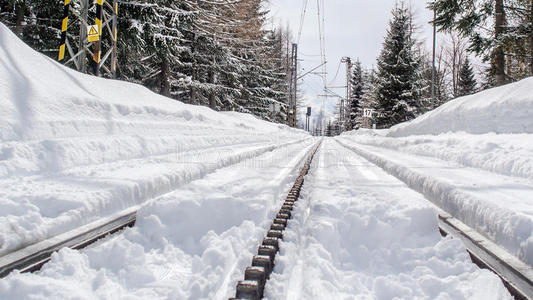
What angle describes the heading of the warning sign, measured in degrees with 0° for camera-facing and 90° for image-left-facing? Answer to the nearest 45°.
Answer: approximately 0°

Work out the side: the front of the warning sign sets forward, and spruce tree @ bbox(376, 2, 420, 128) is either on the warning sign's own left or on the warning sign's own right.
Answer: on the warning sign's own left

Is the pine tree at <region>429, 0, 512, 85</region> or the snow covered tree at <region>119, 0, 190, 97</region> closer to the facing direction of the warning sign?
the pine tree

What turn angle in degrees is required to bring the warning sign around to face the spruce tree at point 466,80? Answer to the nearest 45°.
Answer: approximately 90° to its left

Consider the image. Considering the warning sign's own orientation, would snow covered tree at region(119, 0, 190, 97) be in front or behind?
behind

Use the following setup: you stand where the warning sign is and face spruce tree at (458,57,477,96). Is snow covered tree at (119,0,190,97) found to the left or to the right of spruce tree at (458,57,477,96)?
left

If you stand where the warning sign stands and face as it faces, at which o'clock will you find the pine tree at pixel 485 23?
The pine tree is roughly at 9 o'clock from the warning sign.
